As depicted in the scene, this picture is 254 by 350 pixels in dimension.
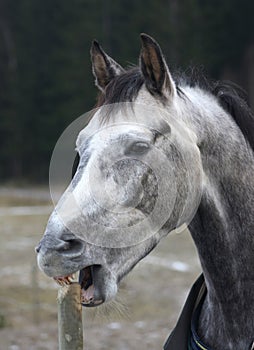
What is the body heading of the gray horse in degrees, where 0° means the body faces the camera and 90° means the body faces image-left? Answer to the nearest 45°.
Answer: approximately 45°
